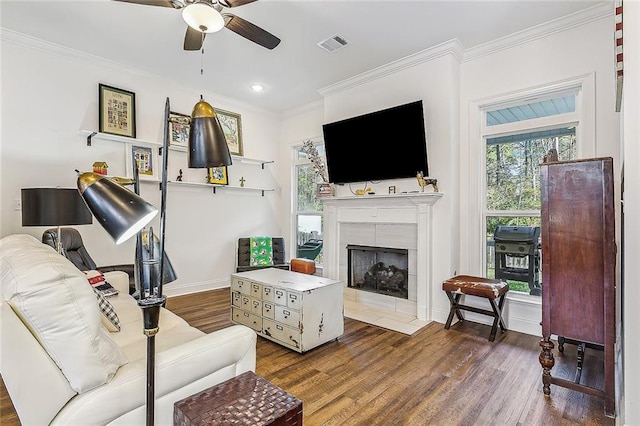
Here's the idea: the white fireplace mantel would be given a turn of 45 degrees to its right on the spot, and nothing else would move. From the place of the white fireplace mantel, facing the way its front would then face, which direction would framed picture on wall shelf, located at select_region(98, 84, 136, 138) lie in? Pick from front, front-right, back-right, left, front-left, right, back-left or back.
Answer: front

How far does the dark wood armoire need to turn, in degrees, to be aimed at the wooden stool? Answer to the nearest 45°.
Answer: approximately 45° to its right

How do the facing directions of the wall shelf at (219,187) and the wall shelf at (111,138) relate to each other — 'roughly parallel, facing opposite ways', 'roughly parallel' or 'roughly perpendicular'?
roughly parallel

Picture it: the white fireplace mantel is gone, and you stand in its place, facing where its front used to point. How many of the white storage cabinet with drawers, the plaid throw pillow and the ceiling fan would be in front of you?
3

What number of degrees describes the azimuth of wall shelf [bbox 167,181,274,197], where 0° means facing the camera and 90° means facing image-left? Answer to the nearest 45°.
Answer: approximately 315°

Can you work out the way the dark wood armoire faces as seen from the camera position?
facing to the left of the viewer

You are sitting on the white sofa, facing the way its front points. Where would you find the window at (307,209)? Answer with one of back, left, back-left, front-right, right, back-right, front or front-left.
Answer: front

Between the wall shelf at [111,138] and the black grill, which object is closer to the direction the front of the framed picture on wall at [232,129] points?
the black grill

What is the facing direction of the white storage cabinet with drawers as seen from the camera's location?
facing the viewer and to the left of the viewer

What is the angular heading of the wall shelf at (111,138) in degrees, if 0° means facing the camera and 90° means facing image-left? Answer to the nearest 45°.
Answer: approximately 315°

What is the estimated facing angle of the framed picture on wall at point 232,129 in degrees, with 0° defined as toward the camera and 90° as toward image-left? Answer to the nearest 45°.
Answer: approximately 315°

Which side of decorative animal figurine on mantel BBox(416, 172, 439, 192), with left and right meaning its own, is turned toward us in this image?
left

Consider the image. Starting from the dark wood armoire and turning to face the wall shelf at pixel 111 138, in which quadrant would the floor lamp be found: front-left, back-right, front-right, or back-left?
front-left

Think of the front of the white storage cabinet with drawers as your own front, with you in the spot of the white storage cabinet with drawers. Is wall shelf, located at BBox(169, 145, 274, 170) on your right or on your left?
on your right

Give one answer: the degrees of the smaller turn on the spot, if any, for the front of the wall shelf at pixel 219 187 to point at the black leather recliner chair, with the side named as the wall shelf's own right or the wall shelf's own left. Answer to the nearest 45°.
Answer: approximately 90° to the wall shelf's own right
